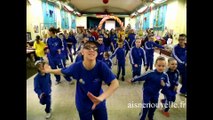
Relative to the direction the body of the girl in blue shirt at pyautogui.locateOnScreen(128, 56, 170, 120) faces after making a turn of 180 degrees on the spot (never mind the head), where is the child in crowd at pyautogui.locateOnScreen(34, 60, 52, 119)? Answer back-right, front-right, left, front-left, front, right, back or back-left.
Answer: left

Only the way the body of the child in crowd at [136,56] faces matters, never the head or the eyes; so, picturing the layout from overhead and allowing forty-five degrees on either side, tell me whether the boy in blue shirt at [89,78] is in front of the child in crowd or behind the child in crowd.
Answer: in front

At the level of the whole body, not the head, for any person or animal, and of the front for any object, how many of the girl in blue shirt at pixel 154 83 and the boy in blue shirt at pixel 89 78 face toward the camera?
2

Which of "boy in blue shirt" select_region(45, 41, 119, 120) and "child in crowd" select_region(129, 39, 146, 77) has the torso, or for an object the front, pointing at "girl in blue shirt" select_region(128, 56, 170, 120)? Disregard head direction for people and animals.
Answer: the child in crowd

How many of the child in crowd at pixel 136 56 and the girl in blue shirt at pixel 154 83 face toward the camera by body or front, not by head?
2
